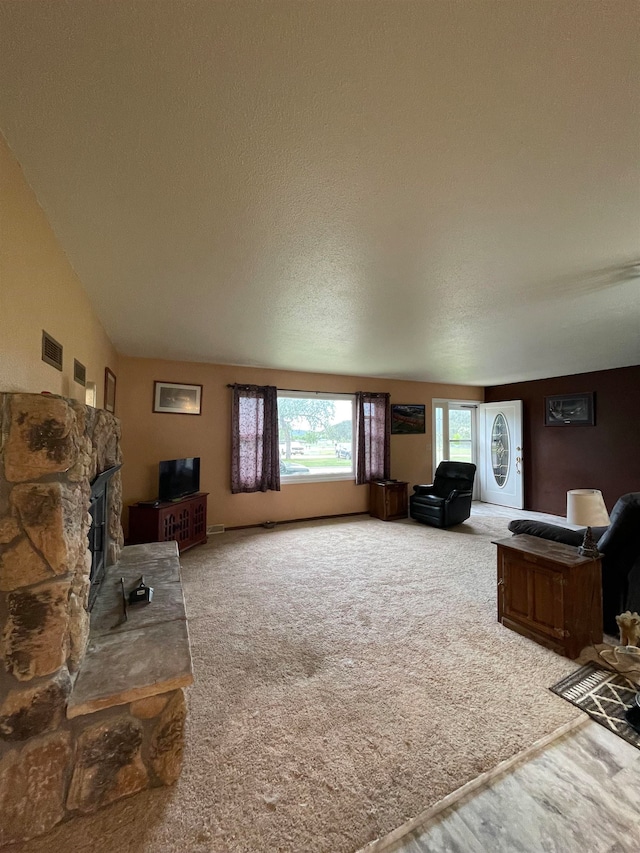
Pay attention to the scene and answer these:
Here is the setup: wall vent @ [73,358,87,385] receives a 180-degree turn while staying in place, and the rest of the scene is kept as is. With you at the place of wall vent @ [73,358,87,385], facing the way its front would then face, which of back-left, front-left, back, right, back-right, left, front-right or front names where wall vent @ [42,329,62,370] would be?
back-left

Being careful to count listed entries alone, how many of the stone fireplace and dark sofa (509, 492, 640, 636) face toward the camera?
0

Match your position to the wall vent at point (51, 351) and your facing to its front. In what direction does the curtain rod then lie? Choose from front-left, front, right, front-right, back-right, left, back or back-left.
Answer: left

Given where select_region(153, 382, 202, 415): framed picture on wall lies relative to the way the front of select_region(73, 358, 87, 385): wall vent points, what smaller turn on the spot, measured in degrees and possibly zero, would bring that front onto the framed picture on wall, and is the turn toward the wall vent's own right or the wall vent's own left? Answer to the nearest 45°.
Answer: approximately 90° to the wall vent's own left

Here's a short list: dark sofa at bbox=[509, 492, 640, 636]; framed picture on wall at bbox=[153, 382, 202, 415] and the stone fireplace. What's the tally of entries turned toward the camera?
1

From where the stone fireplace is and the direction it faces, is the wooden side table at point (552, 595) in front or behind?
in front

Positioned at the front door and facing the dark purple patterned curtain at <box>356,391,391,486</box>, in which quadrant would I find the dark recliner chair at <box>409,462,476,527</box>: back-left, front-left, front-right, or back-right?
front-left

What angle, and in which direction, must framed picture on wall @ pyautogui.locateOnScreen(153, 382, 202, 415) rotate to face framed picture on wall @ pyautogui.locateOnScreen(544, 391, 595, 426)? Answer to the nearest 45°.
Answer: approximately 90° to its left

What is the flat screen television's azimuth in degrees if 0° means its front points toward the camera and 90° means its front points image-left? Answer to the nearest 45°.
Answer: approximately 315°

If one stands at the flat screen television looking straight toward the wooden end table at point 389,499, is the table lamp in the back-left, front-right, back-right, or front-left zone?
front-right

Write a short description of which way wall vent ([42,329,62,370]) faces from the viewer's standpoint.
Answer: facing the viewer and to the right of the viewer

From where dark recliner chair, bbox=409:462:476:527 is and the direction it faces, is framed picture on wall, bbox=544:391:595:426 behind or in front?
behind

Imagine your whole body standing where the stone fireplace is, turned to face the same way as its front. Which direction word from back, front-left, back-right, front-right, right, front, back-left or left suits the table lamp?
front

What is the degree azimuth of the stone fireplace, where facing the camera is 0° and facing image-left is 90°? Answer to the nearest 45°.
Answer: approximately 270°

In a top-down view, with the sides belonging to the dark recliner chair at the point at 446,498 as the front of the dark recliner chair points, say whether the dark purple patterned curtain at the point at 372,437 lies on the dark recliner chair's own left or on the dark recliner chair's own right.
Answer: on the dark recliner chair's own right

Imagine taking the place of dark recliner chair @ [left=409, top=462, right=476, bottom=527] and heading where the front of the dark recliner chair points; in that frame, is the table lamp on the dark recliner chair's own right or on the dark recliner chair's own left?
on the dark recliner chair's own left
